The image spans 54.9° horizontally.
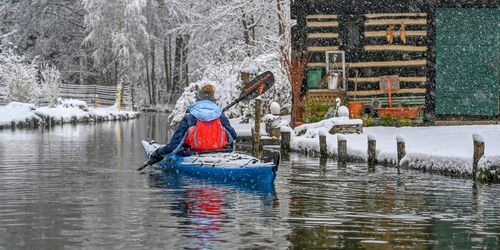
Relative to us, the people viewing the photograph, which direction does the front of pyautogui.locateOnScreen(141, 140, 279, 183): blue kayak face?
facing away from the viewer and to the left of the viewer

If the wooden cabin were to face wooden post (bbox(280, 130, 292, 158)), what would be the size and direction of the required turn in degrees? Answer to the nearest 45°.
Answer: approximately 45° to its right

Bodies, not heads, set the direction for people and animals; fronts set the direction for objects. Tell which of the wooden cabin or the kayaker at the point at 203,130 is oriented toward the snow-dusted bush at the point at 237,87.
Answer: the kayaker

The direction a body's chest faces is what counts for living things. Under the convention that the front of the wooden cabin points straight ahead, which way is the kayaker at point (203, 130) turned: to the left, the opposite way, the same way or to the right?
the opposite way

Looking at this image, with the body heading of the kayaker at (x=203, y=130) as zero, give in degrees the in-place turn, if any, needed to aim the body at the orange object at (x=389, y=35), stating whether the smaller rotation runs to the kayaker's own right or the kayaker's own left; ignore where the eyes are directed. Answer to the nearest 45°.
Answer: approximately 45° to the kayaker's own right

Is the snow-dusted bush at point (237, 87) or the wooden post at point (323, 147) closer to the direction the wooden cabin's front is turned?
the wooden post

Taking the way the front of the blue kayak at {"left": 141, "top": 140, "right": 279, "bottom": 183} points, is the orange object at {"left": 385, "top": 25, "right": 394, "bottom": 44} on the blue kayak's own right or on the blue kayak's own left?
on the blue kayak's own right

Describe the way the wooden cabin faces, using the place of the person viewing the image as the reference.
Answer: facing the viewer

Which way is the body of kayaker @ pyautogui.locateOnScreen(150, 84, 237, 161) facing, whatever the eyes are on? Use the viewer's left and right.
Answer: facing away from the viewer

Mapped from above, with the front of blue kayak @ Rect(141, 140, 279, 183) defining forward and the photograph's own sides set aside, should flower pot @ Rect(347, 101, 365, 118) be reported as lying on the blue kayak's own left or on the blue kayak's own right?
on the blue kayak's own right

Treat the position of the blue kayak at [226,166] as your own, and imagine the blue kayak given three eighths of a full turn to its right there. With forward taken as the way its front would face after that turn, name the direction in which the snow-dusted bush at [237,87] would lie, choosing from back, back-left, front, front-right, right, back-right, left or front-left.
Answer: left

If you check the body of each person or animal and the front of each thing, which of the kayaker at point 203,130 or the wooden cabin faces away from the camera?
the kayaker

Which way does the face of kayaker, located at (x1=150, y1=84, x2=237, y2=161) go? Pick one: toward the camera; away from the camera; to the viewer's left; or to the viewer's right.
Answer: away from the camera

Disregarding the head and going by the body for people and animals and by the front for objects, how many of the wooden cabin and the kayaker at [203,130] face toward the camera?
1
